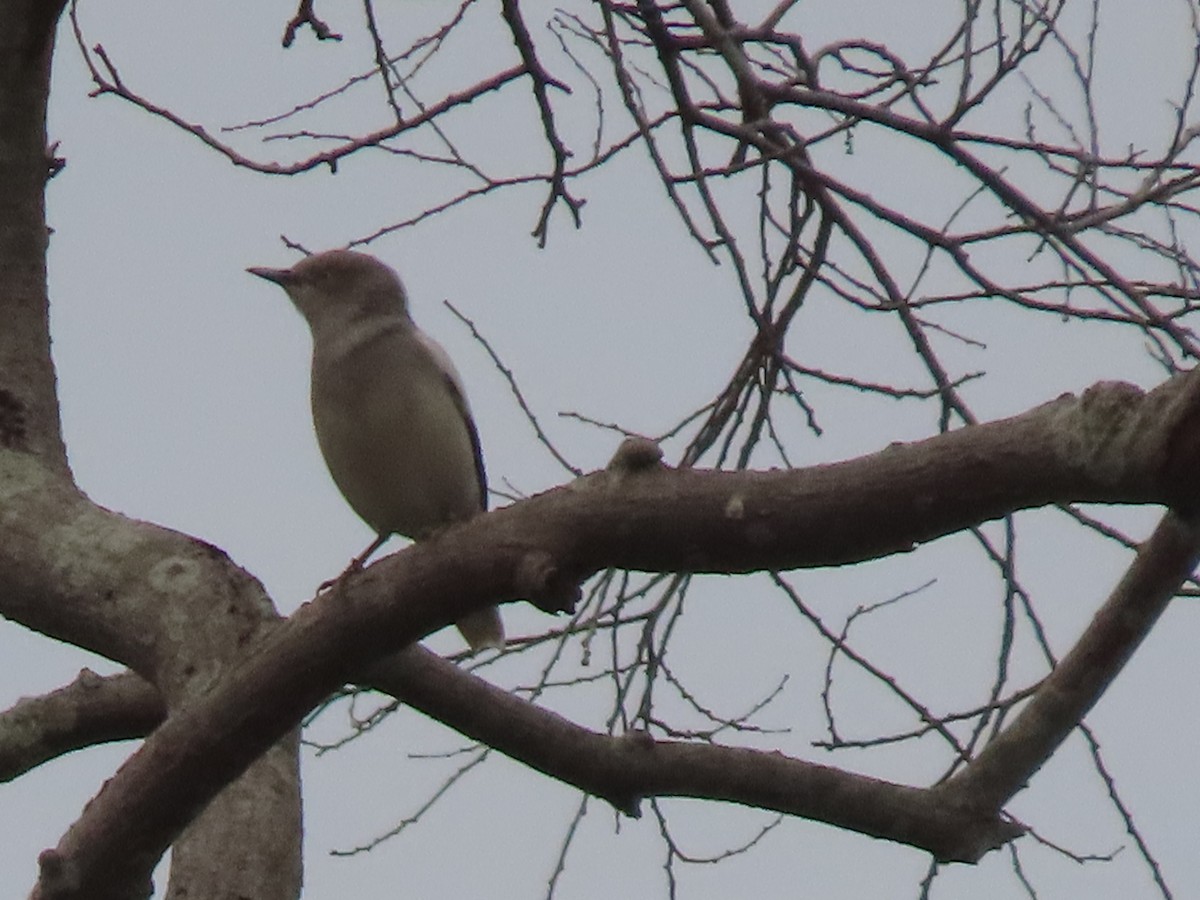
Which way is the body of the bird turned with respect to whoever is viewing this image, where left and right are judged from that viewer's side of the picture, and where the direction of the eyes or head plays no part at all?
facing the viewer and to the left of the viewer

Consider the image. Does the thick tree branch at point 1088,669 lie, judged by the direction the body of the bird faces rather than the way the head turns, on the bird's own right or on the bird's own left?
on the bird's own left
